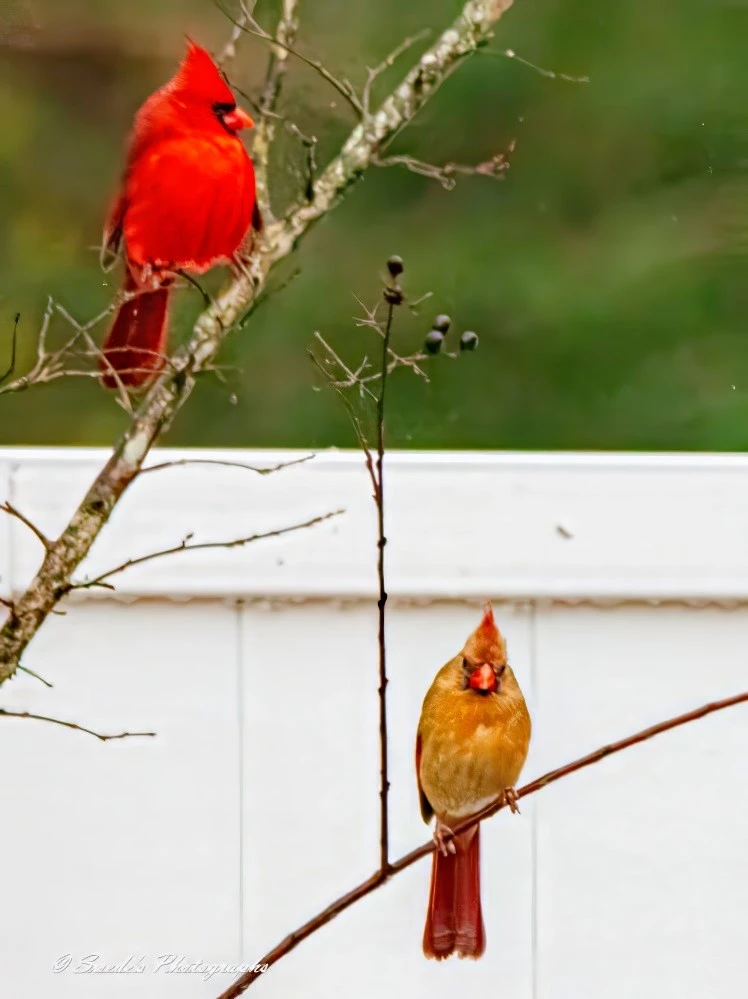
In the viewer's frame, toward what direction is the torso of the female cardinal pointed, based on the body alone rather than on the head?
toward the camera

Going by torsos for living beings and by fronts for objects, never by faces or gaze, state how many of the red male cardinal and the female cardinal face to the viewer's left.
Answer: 0

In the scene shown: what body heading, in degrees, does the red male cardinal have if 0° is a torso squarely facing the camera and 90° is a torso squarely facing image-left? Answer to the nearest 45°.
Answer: approximately 315°
